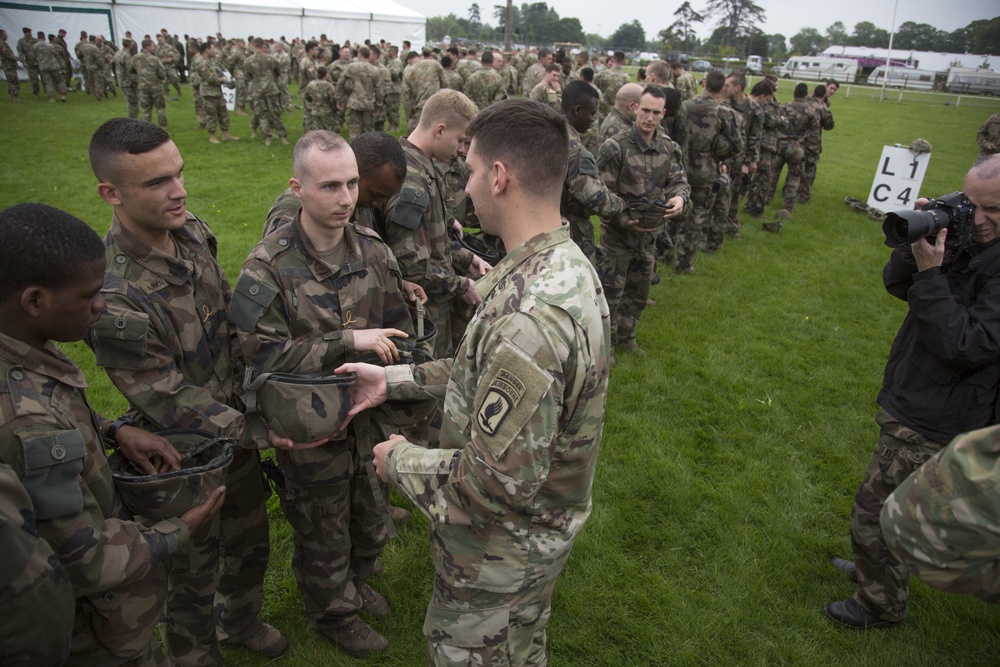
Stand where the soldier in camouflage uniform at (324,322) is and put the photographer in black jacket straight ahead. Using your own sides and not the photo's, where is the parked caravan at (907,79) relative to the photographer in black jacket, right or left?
left

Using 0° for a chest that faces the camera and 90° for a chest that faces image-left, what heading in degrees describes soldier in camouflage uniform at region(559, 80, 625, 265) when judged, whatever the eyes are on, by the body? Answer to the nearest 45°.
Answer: approximately 270°

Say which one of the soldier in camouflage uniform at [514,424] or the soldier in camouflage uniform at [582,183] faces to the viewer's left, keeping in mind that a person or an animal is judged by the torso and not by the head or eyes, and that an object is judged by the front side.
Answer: the soldier in camouflage uniform at [514,424]

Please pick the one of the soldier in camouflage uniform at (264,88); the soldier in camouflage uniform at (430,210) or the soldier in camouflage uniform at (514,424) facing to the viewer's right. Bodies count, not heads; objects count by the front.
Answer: the soldier in camouflage uniform at (430,210)

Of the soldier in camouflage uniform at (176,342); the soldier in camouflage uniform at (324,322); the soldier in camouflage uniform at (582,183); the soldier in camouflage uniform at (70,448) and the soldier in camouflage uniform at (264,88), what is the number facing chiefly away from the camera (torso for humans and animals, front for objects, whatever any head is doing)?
1

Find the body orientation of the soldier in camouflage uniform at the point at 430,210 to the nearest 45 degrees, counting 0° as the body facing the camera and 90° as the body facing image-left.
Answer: approximately 270°

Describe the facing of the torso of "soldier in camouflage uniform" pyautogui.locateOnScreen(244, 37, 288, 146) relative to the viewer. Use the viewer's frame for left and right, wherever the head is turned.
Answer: facing away from the viewer

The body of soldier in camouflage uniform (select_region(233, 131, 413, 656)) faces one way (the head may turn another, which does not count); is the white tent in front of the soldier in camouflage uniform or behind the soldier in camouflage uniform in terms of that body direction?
behind

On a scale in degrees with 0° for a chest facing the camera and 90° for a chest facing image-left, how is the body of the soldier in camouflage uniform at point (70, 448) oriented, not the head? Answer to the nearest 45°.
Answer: approximately 270°

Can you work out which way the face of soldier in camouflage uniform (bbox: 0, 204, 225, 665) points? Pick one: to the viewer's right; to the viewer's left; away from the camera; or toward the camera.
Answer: to the viewer's right

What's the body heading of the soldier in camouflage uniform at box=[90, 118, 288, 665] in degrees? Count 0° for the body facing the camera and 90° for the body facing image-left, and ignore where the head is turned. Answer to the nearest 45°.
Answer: approximately 315°
